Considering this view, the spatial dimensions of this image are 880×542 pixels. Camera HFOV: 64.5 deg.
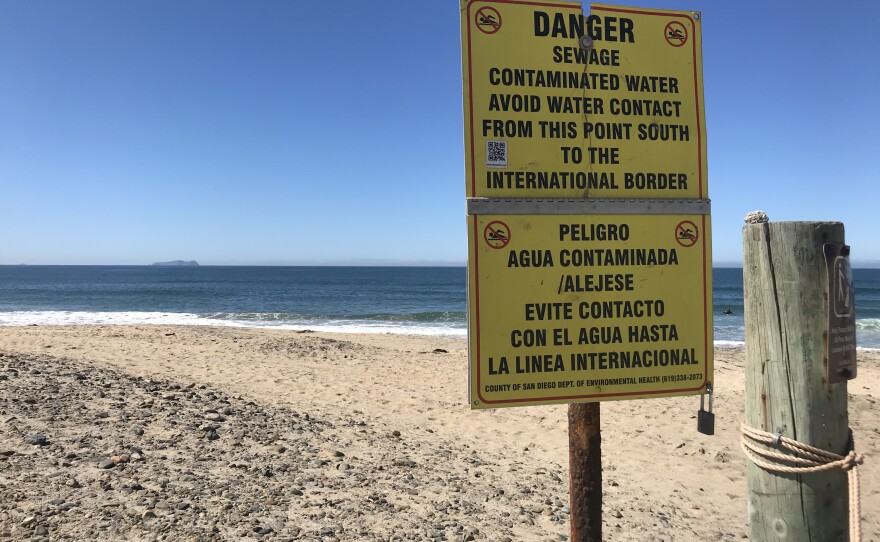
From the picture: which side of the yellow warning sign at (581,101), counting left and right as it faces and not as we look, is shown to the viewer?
front

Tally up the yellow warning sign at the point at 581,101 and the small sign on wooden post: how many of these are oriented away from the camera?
0

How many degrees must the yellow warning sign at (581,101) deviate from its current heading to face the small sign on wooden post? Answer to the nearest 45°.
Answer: approximately 90° to its left
